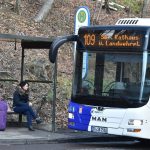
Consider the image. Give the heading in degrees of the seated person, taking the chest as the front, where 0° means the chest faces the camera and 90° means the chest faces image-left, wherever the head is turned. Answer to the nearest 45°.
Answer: approximately 315°

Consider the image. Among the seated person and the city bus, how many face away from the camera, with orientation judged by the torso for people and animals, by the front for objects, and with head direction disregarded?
0

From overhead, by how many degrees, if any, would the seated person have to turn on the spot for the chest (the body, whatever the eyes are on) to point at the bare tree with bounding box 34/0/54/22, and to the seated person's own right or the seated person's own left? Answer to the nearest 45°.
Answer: approximately 135° to the seated person's own left

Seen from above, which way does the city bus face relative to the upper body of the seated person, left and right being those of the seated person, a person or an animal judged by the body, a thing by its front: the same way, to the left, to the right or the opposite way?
to the right

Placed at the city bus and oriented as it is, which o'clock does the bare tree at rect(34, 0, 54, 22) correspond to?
The bare tree is roughly at 4 o'clock from the city bus.

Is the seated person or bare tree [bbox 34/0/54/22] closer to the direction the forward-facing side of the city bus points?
the seated person

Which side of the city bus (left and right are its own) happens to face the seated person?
right

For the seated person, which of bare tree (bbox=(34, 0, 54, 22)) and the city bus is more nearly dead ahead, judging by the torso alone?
the city bus

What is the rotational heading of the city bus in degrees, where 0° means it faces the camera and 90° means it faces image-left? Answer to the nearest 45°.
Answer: approximately 45°
